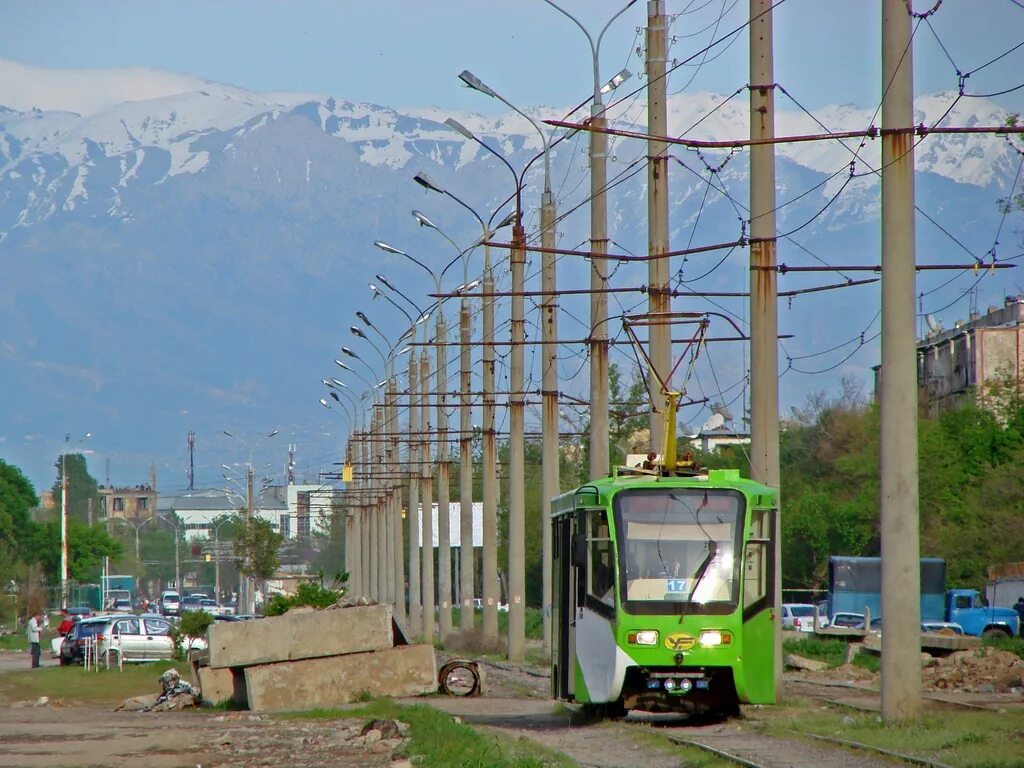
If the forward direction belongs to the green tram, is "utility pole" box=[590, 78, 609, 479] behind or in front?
behind

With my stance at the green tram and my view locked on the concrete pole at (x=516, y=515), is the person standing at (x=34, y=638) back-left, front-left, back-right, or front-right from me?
front-left

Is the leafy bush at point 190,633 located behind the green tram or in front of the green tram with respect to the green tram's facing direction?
behind

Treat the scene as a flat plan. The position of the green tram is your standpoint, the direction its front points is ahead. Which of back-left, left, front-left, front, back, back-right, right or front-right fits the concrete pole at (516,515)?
back

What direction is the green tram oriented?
toward the camera

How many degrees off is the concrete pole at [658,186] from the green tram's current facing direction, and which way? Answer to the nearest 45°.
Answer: approximately 180°
